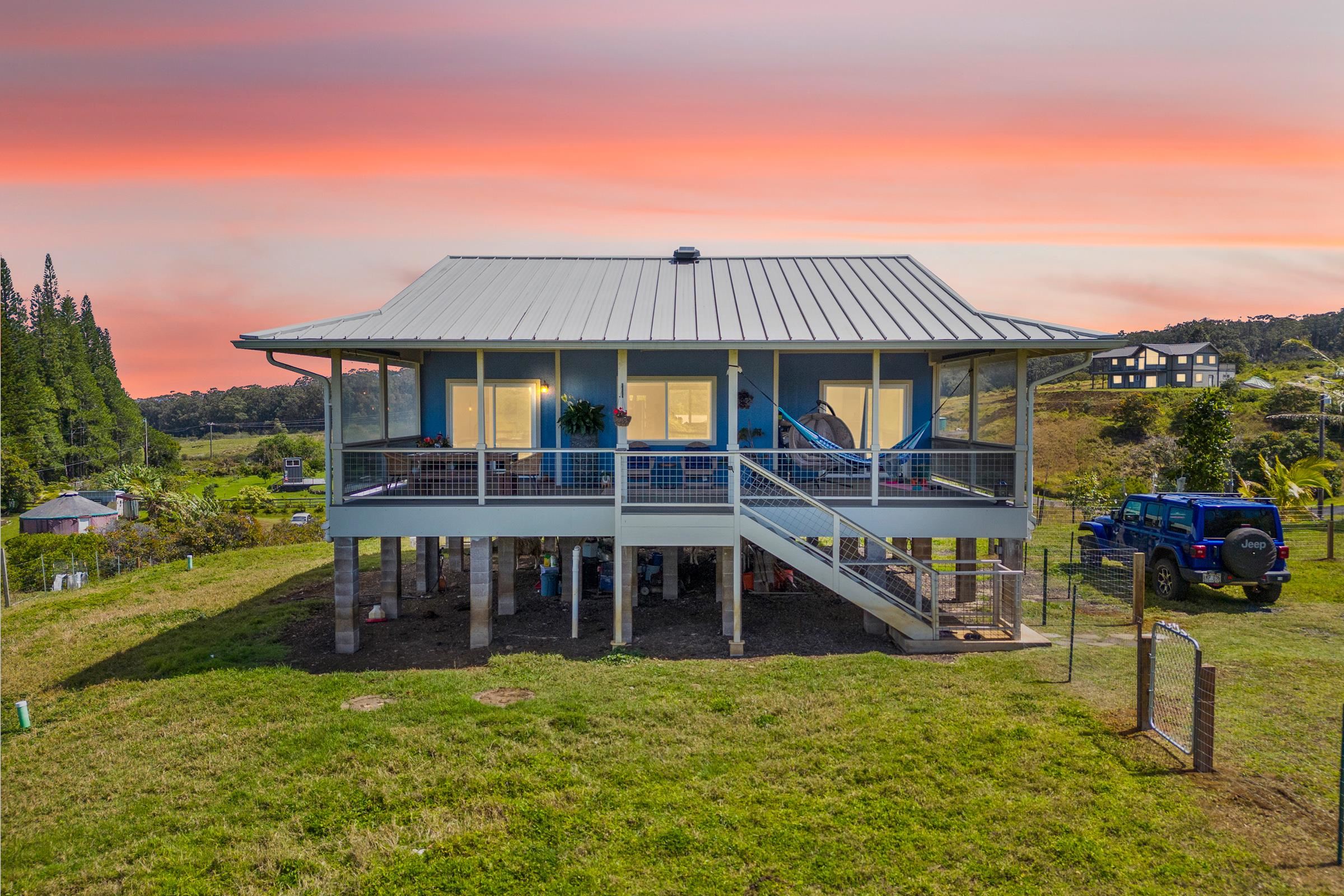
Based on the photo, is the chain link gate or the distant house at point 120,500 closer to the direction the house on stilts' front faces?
the chain link gate

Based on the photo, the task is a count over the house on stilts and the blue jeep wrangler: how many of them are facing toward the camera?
1

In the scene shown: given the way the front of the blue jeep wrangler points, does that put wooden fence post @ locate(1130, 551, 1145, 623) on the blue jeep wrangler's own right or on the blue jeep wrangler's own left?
on the blue jeep wrangler's own left

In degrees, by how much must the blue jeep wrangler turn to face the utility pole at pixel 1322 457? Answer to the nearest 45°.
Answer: approximately 45° to its right

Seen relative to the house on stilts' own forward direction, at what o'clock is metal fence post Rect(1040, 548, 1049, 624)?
The metal fence post is roughly at 9 o'clock from the house on stilts.

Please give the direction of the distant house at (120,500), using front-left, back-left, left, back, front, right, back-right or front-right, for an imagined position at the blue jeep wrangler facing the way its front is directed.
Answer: front-left

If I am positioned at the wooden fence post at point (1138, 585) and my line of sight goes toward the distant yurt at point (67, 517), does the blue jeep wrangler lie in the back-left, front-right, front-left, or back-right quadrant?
back-right

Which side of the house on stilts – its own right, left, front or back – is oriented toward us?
front

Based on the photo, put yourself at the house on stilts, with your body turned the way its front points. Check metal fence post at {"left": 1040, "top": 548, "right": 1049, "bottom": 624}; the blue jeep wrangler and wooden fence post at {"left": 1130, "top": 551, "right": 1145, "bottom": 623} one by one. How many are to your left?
3

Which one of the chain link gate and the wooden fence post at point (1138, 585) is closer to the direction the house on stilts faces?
the chain link gate

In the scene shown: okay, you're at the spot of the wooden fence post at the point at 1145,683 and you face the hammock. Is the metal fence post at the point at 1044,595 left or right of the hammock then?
right

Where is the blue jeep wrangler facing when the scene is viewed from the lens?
facing away from the viewer and to the left of the viewer

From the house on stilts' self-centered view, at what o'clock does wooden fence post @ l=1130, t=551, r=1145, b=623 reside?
The wooden fence post is roughly at 9 o'clock from the house on stilts.

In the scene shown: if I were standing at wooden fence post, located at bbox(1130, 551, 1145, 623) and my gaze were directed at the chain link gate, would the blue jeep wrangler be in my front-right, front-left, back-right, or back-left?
back-left

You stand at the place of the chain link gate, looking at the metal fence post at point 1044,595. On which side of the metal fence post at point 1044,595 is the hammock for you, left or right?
left
